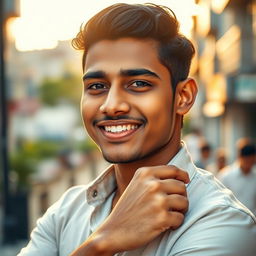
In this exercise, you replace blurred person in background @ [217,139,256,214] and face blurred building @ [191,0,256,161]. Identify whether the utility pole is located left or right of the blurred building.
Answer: left

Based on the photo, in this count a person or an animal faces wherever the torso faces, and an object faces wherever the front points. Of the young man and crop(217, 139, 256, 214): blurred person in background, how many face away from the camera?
0

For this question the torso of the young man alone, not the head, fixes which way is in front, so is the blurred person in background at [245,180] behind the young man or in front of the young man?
behind

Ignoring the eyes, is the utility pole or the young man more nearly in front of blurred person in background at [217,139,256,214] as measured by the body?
the young man

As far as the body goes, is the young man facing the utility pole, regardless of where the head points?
no

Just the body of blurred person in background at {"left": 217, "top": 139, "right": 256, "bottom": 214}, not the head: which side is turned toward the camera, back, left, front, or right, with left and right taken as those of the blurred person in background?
front

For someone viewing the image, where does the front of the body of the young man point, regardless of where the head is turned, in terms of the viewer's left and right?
facing the viewer and to the left of the viewer

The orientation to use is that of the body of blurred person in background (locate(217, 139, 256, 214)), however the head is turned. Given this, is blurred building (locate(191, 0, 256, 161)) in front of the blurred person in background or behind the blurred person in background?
behind
